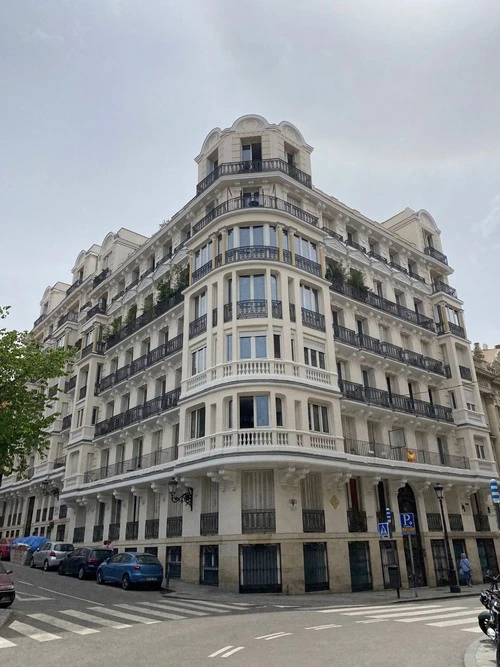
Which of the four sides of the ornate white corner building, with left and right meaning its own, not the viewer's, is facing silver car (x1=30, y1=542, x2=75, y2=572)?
right

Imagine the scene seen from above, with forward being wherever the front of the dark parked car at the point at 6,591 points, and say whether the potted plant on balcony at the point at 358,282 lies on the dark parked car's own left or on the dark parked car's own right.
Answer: on the dark parked car's own left

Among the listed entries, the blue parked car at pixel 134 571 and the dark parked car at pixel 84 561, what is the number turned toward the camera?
0

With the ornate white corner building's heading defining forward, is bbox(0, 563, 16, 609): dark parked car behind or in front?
in front

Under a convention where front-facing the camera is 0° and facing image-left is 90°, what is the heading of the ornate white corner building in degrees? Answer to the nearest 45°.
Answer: approximately 0°

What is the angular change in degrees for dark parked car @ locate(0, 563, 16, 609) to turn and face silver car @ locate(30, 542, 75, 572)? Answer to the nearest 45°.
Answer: approximately 135° to its left

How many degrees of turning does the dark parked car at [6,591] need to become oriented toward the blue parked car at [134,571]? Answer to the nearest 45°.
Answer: approximately 90° to its left

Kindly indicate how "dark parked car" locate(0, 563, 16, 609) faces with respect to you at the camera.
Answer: facing the viewer and to the right of the viewer
